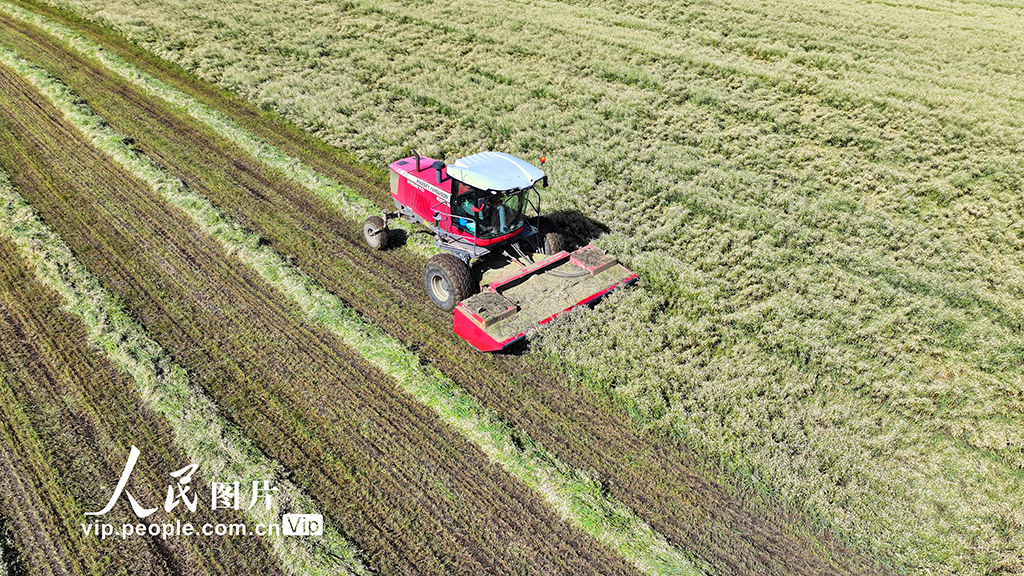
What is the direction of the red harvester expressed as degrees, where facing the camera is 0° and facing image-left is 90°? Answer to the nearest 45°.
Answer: approximately 315°
